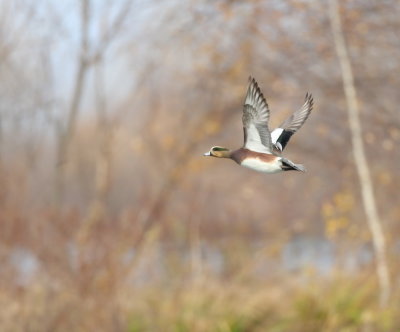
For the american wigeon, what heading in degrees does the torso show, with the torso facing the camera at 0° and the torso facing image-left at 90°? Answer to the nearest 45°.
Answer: approximately 90°
